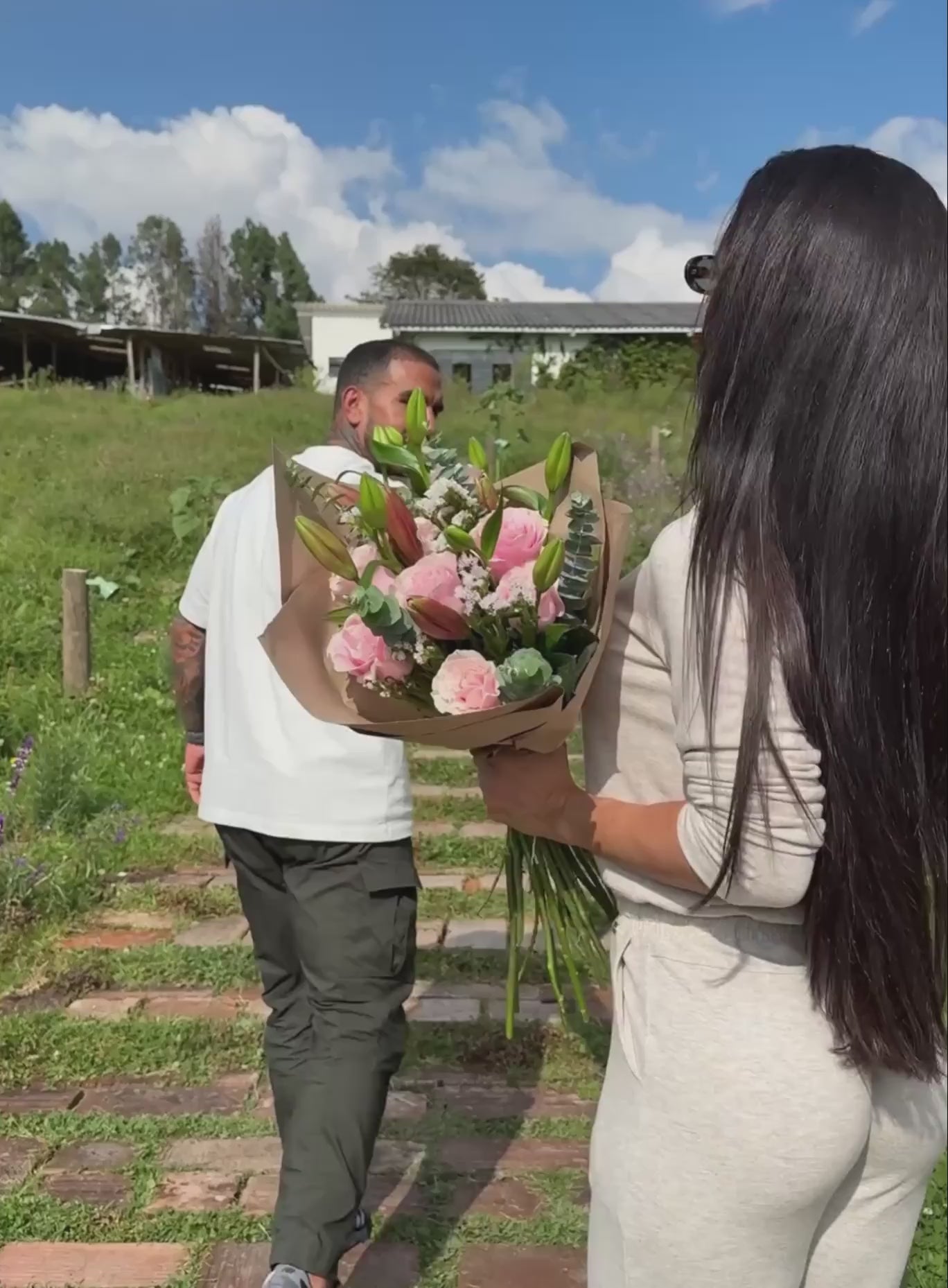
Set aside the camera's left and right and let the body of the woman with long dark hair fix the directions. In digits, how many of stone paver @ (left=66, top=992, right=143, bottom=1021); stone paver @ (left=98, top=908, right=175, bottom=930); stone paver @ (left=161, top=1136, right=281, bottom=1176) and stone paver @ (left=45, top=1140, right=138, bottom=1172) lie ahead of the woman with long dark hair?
4

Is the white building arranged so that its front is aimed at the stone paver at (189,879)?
yes

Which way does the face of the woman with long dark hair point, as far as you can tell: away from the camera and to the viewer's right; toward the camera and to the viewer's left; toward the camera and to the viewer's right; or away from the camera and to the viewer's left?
away from the camera and to the viewer's left

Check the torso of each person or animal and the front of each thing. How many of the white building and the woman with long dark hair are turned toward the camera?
1

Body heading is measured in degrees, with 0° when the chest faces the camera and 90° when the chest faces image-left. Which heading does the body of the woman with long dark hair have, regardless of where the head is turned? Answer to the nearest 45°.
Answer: approximately 135°
